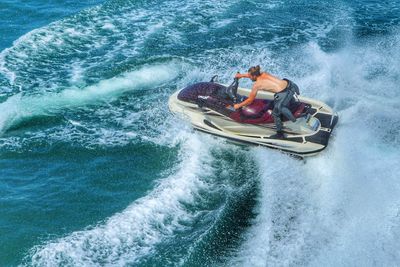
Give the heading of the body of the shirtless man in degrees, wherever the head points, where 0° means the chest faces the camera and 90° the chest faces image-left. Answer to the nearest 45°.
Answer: approximately 90°
